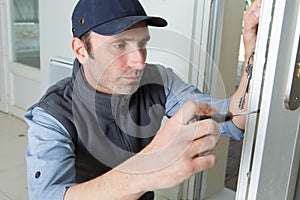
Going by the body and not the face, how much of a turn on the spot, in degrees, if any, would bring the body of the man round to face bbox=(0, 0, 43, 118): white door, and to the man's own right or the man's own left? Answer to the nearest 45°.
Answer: approximately 180°

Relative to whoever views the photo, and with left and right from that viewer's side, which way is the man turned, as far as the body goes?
facing the viewer and to the right of the viewer
